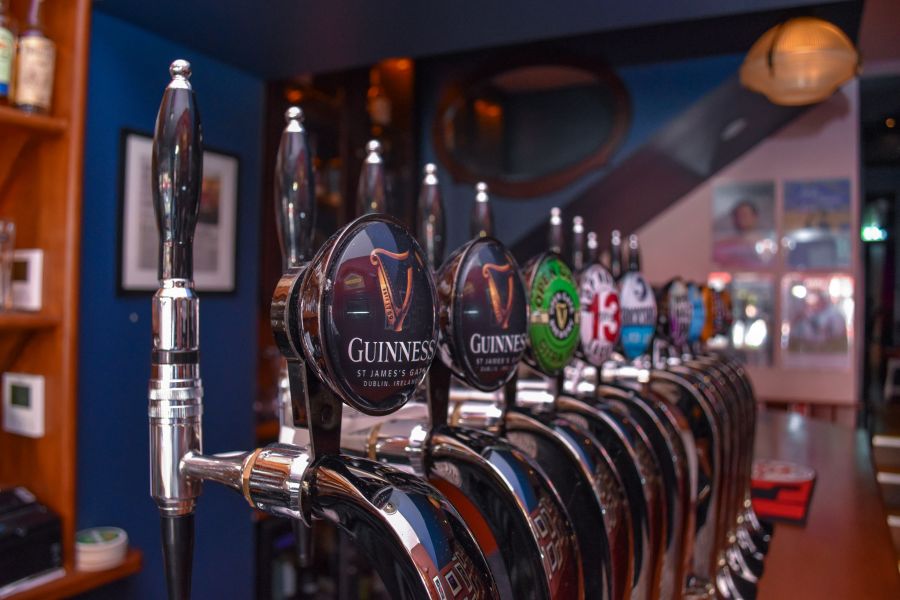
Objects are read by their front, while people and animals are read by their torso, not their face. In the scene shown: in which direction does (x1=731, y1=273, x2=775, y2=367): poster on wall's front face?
toward the camera

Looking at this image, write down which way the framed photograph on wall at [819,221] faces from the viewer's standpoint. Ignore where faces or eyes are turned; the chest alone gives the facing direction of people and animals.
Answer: facing the viewer

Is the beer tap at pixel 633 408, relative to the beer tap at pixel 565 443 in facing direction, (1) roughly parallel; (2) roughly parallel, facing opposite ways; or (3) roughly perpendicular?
roughly parallel

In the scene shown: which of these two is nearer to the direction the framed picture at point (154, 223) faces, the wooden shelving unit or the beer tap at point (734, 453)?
the beer tap

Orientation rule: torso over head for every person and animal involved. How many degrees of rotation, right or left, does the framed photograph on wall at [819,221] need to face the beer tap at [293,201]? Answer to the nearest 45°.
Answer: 0° — it already faces it

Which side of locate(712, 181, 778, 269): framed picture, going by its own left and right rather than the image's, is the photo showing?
front

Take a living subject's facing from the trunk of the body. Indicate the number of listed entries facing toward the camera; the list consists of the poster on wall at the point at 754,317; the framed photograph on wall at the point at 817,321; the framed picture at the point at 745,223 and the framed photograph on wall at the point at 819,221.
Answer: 4

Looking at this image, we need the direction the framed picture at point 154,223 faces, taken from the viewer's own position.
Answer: facing the viewer and to the right of the viewer

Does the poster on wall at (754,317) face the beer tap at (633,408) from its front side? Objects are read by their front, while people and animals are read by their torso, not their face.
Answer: yes

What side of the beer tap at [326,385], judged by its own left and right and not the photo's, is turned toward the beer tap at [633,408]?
left

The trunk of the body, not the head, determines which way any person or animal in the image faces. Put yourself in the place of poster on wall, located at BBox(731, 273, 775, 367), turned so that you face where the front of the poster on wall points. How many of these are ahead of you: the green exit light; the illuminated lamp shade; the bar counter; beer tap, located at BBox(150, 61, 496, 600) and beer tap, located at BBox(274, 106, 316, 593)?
4

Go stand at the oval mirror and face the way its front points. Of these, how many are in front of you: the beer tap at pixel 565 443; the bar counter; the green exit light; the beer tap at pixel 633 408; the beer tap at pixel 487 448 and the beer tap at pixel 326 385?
5

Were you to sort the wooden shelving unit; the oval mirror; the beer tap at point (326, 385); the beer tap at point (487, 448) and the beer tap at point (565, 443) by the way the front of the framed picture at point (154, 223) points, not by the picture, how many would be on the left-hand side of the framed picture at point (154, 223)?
1
